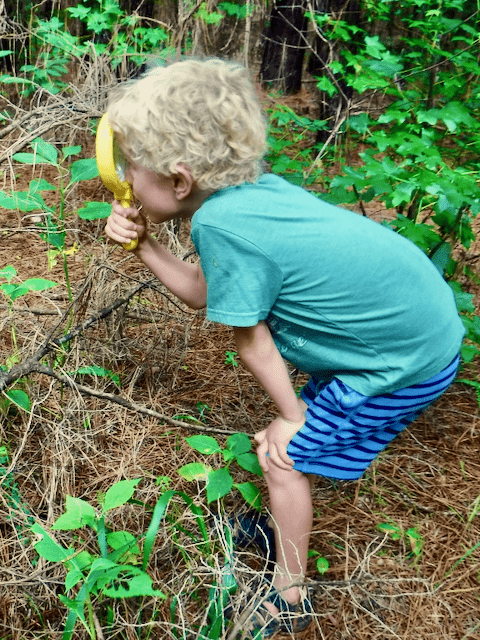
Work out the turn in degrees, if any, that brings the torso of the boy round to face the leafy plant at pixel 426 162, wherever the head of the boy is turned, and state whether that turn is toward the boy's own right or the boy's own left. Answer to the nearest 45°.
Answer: approximately 90° to the boy's own right

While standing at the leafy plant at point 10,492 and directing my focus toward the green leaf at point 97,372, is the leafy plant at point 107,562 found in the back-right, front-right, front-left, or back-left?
back-right

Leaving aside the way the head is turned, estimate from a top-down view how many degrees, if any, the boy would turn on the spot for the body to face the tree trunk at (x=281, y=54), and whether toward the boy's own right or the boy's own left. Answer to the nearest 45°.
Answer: approximately 90° to the boy's own right

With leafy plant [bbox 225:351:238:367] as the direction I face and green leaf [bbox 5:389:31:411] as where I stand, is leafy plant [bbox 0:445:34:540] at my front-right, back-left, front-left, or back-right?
back-right

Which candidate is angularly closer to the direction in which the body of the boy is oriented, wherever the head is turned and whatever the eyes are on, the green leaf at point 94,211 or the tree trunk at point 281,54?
the green leaf

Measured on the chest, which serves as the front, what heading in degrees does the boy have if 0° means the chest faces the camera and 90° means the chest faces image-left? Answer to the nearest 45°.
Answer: approximately 90°
